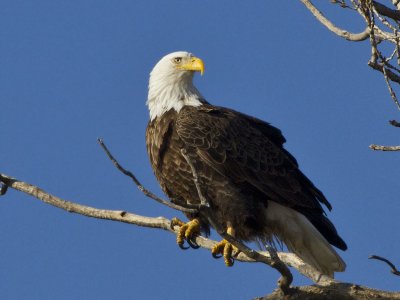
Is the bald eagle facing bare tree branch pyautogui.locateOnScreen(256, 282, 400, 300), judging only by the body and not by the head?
no

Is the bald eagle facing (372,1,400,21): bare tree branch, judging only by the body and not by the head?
no

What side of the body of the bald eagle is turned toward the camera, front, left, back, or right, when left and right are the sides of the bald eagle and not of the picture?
left

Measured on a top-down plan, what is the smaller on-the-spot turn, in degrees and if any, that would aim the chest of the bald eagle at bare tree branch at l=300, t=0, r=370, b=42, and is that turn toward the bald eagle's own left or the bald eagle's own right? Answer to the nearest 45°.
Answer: approximately 90° to the bald eagle's own left

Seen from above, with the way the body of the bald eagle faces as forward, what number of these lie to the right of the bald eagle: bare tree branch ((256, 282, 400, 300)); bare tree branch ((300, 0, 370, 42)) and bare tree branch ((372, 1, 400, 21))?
0
